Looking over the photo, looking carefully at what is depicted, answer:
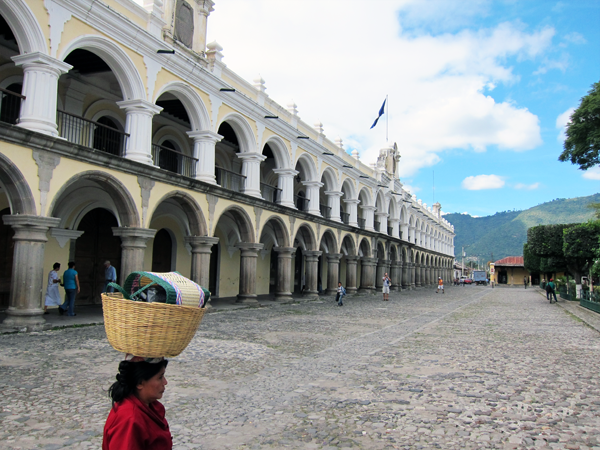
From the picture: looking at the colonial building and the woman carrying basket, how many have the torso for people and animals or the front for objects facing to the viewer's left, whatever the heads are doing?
0

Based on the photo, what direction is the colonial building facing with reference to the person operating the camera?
facing the viewer and to the right of the viewer

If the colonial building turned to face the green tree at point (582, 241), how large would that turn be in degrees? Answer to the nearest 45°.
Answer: approximately 45° to its left

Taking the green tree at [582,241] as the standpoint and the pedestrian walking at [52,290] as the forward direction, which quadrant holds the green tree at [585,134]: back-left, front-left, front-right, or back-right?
front-left

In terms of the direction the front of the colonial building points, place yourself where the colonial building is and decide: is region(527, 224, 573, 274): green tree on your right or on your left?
on your left
